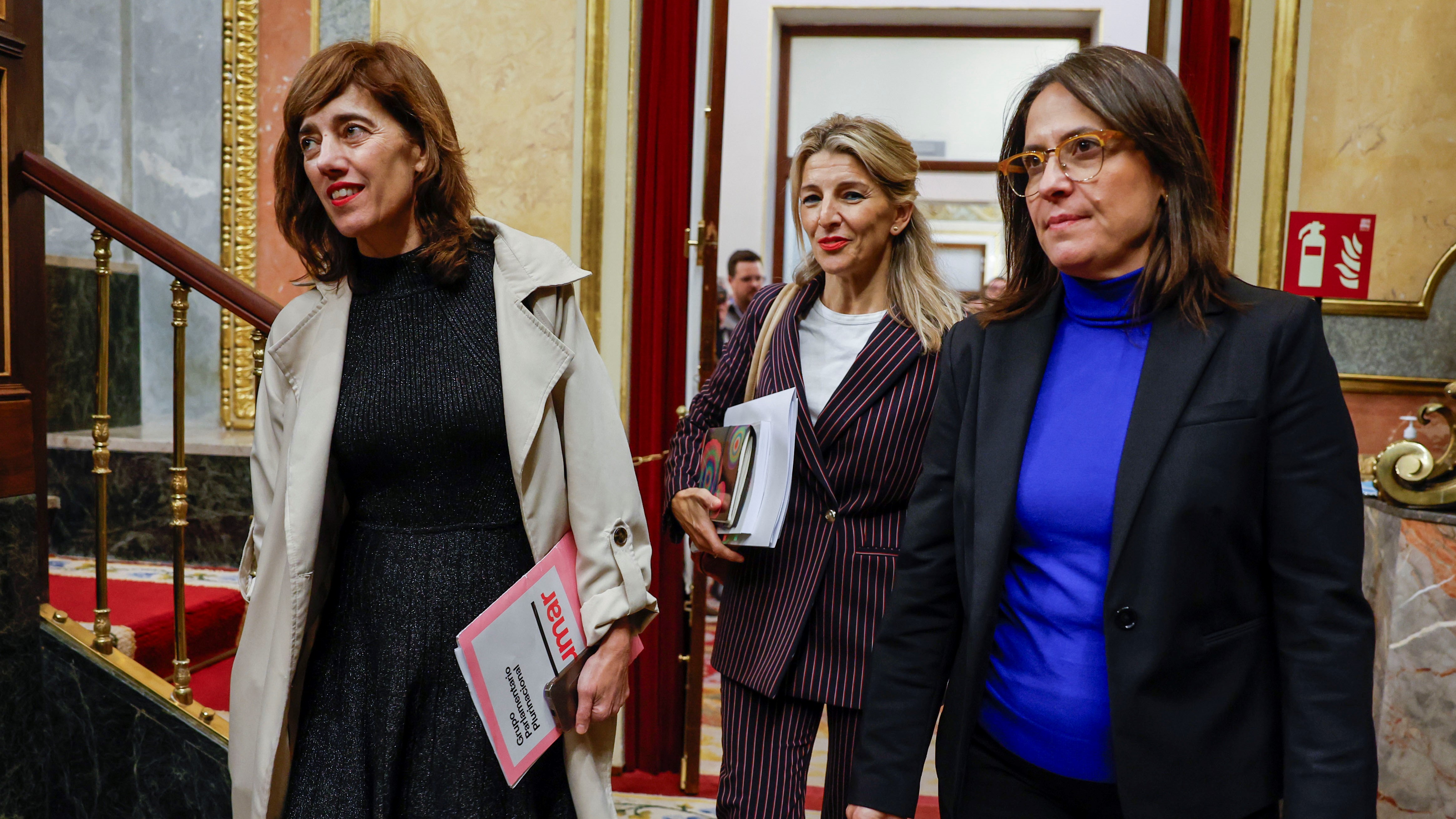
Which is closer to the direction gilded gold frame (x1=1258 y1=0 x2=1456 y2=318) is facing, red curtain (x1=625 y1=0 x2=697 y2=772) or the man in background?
the red curtain

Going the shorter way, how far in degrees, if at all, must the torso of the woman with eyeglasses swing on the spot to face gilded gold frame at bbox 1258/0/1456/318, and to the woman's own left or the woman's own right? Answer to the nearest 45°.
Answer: approximately 135° to the woman's own right

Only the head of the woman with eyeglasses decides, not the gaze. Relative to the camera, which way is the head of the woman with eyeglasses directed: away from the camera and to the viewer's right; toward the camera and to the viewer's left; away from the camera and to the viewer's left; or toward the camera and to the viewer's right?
toward the camera and to the viewer's left

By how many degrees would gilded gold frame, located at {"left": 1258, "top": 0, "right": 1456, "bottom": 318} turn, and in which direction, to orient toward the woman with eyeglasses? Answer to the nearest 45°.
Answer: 0° — it already faces them

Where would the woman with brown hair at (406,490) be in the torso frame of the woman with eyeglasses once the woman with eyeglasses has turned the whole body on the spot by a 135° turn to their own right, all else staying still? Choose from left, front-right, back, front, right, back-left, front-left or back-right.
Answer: left

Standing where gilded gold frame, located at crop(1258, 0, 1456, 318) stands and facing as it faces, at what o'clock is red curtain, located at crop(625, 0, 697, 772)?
The red curtain is roughly at 2 o'clock from the gilded gold frame.

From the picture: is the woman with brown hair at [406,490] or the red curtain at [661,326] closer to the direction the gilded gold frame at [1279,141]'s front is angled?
the woman with brown hair

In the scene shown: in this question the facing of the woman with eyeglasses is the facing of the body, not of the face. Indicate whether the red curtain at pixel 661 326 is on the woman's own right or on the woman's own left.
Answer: on the woman's own right

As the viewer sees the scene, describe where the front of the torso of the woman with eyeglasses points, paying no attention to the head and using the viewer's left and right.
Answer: facing the viewer and to the left of the viewer

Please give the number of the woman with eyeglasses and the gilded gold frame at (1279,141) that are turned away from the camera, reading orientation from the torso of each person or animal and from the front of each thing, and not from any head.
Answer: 0

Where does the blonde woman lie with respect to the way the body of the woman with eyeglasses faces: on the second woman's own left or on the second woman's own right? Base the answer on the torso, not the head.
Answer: on the second woman's own right
